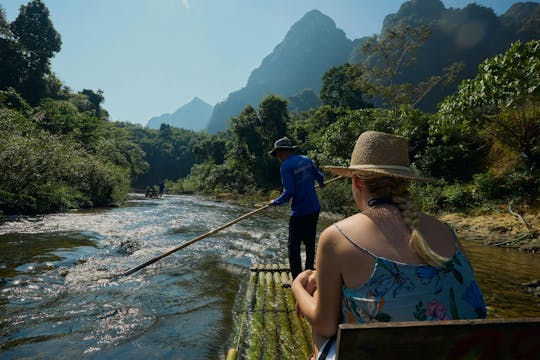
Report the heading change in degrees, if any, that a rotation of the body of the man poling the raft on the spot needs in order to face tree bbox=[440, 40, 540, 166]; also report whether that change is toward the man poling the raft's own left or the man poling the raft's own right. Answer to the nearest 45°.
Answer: approximately 90° to the man poling the raft's own right

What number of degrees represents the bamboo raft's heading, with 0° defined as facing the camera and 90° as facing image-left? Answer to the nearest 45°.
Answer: approximately 180°

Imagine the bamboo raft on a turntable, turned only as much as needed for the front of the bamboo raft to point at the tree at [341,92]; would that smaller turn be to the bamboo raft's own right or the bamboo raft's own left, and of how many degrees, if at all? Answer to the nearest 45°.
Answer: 0° — it already faces it

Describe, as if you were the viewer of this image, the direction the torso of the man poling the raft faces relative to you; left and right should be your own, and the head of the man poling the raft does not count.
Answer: facing away from the viewer and to the left of the viewer

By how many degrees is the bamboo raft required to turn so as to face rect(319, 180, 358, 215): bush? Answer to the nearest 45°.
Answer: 0° — it already faces it

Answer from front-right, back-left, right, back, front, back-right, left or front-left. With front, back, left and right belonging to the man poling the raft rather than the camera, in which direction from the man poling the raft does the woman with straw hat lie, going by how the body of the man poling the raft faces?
back-left
